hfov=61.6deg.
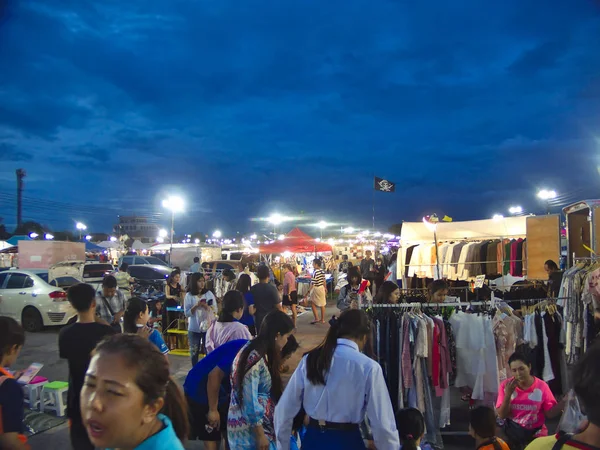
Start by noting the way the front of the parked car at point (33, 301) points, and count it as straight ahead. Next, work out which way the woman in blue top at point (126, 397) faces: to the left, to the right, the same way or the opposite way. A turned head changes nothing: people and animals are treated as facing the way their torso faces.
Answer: to the left

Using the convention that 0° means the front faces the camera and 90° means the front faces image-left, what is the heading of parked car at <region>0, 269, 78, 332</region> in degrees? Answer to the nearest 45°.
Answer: approximately 135°

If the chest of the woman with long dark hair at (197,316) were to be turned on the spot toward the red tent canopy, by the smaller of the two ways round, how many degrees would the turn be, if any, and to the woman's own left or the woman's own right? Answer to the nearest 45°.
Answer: approximately 135° to the woman's own left

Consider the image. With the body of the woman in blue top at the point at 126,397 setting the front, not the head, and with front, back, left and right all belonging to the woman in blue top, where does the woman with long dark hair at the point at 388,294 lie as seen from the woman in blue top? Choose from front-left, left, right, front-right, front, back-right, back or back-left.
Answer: back

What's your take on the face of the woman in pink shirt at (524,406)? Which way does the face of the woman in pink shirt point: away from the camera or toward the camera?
toward the camera

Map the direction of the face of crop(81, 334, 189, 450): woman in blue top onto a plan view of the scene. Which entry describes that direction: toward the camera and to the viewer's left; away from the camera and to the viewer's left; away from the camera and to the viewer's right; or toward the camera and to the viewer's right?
toward the camera and to the viewer's left

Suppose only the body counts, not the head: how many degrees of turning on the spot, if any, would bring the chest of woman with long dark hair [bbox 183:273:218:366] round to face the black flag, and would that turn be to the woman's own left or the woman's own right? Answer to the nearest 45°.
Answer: approximately 90° to the woman's own left

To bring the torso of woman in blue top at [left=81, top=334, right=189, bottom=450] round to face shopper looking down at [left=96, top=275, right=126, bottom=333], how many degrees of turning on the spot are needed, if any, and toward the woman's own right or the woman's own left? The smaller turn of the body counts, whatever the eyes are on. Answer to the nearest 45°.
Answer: approximately 135° to the woman's own right

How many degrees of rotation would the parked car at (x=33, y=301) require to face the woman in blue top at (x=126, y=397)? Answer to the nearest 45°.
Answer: approximately 135° to its left

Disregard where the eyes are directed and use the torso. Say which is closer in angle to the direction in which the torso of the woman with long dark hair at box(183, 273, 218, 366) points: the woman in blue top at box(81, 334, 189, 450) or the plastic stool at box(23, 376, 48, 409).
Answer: the woman in blue top

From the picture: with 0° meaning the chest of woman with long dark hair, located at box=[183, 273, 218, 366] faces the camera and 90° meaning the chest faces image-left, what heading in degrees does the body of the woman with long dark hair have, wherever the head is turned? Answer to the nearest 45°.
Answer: approximately 315°
